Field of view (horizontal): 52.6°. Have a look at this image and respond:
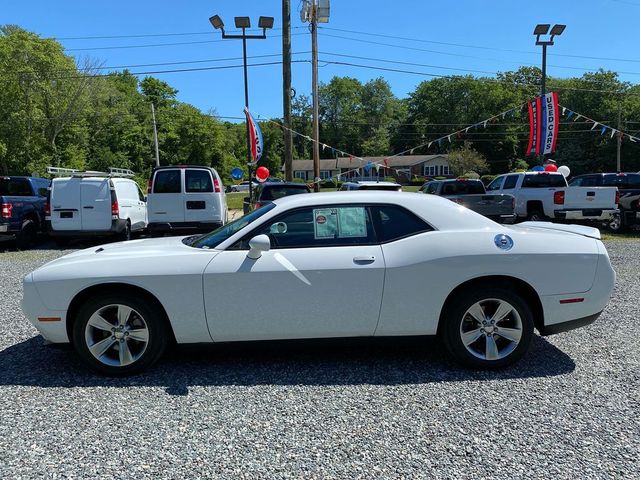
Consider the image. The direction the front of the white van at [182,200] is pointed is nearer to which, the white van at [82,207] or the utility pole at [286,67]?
the utility pole

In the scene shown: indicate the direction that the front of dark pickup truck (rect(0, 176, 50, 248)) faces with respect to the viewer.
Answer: facing away from the viewer and to the right of the viewer

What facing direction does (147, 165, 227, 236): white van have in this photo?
away from the camera

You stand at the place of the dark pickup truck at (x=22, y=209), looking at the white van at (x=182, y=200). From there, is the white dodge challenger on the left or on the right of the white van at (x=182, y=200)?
right

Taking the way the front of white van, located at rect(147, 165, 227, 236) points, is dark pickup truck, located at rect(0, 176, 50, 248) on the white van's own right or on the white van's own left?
on the white van's own left

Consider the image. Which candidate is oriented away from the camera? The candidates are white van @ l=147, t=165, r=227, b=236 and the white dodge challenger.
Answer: the white van

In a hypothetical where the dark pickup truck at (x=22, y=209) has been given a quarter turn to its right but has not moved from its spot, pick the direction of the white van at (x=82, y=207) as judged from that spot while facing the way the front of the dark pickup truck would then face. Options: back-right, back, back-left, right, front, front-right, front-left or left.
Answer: front

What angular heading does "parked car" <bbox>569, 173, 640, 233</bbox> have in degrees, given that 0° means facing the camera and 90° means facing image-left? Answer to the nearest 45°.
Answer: approximately 135°

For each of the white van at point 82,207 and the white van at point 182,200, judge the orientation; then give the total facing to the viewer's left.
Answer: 0

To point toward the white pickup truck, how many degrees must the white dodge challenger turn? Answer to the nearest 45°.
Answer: approximately 135° to its right

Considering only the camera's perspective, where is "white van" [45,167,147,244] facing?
facing away from the viewer and to the right of the viewer

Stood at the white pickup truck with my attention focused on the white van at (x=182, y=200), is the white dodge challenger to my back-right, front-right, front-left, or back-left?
front-left

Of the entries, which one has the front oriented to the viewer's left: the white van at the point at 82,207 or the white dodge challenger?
the white dodge challenger

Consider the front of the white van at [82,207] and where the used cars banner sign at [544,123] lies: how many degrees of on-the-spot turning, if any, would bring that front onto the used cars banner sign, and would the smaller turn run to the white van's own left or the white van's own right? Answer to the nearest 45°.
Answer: approximately 45° to the white van's own right

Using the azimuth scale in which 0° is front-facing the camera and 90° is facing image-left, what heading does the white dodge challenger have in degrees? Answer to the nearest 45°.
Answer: approximately 90°
